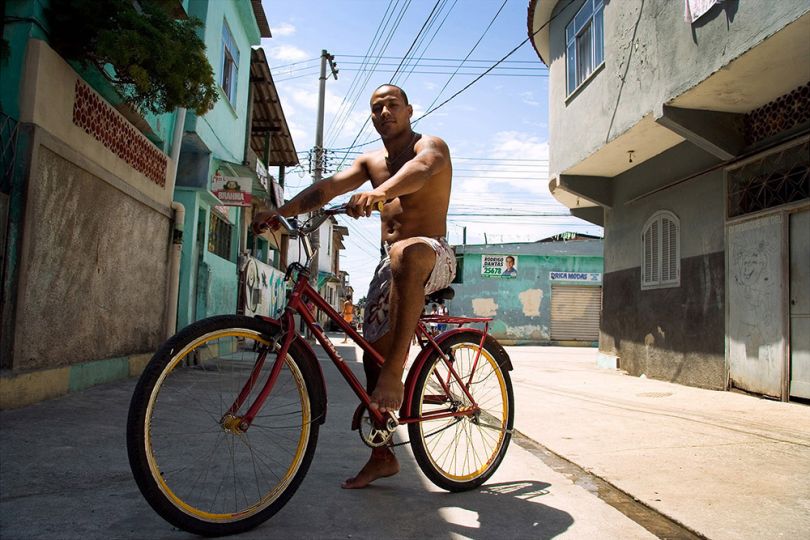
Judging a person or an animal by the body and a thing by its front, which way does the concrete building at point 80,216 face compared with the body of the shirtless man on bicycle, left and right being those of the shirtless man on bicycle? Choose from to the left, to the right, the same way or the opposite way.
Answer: to the left

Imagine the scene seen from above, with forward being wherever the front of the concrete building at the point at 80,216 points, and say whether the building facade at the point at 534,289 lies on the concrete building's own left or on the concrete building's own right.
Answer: on the concrete building's own left

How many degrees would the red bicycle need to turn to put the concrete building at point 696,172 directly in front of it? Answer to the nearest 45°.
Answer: approximately 180°

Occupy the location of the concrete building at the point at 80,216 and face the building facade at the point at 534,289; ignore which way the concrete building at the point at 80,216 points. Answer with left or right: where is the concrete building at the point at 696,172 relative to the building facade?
right

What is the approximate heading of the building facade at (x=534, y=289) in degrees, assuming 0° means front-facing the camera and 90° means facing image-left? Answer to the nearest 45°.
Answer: approximately 0°
